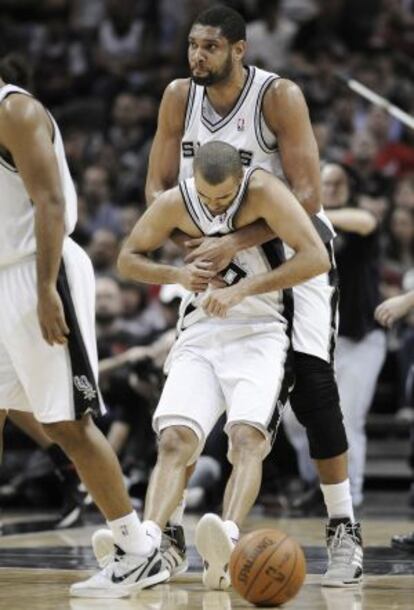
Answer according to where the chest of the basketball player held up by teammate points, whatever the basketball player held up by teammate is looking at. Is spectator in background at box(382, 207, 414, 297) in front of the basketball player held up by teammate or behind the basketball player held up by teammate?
behind

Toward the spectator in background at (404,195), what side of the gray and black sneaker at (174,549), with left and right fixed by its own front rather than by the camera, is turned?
back

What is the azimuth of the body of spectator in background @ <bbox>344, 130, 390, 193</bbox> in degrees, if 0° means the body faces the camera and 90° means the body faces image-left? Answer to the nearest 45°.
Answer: approximately 0°
